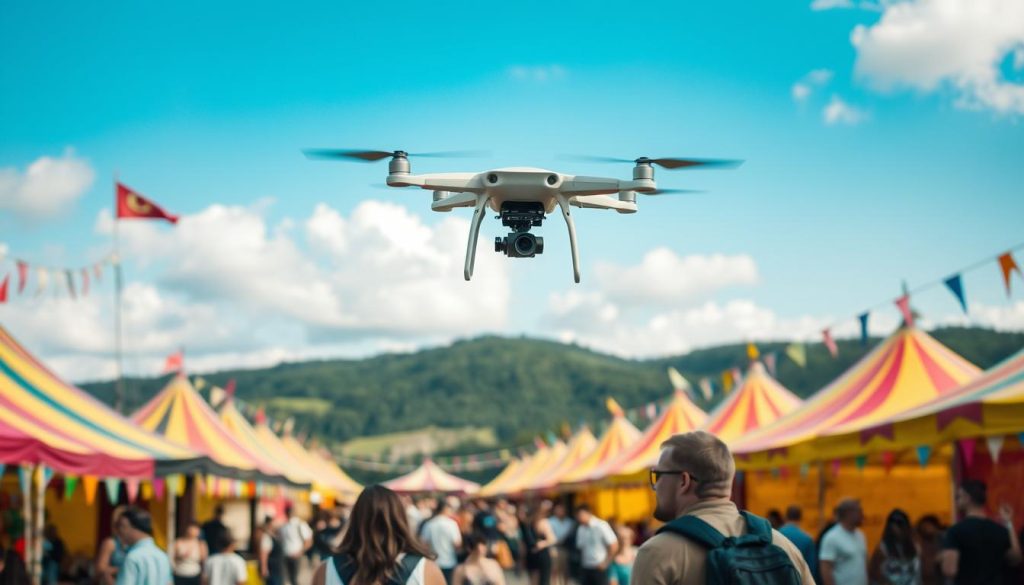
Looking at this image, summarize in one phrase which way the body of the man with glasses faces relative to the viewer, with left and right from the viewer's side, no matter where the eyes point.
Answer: facing away from the viewer and to the left of the viewer

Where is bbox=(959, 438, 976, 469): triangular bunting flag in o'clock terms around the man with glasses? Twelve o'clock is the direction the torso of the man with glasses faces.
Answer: The triangular bunting flag is roughly at 2 o'clock from the man with glasses.

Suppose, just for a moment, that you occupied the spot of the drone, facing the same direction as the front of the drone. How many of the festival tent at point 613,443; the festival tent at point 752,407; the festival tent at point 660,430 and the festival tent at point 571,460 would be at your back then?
4

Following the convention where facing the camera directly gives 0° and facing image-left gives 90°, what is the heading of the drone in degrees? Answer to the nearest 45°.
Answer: approximately 0°

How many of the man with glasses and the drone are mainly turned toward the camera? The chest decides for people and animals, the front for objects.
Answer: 1

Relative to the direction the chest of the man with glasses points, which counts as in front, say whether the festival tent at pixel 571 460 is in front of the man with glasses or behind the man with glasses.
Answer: in front

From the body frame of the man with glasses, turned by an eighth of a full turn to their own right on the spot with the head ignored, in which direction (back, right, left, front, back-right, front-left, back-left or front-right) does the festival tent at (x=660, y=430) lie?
front

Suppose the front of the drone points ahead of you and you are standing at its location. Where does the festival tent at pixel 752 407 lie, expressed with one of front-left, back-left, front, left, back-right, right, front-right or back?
back

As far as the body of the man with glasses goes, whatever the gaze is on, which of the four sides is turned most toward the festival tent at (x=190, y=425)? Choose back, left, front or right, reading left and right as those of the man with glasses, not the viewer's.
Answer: front

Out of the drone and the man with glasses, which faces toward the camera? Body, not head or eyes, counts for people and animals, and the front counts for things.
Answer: the drone

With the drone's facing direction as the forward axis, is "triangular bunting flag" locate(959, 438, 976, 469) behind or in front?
behind

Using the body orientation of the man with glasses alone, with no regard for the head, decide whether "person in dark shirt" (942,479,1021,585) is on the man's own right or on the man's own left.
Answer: on the man's own right

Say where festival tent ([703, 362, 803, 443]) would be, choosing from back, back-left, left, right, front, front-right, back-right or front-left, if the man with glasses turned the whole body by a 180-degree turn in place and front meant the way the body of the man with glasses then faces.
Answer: back-left

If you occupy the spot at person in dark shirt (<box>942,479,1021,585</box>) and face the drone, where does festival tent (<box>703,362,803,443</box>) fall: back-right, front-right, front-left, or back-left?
back-right
